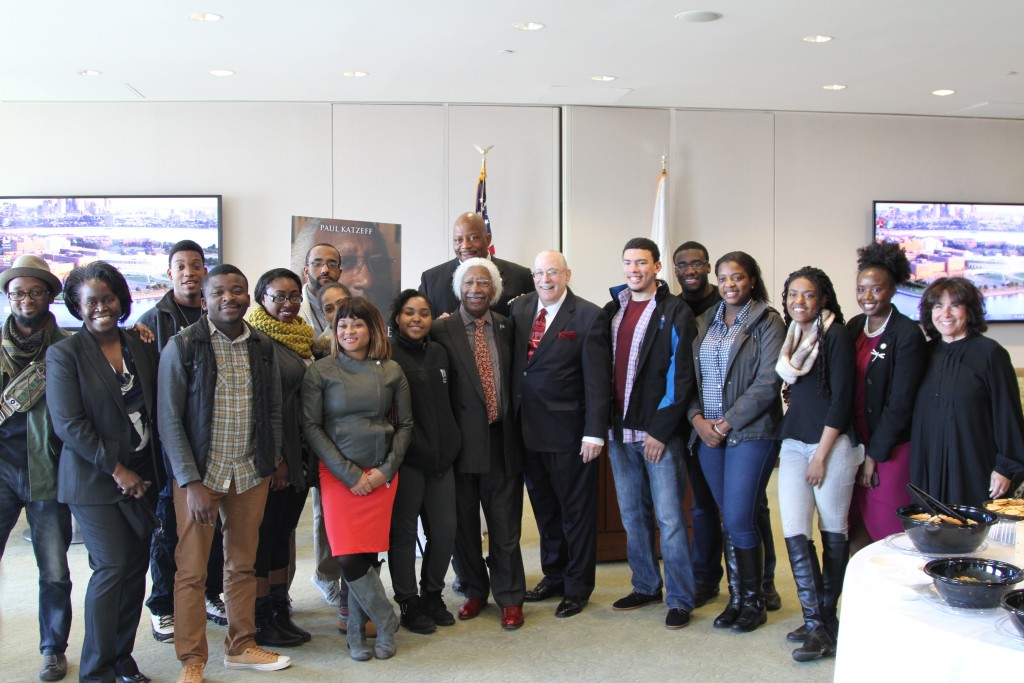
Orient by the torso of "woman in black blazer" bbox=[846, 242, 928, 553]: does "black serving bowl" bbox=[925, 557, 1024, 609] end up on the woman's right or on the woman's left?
on the woman's left

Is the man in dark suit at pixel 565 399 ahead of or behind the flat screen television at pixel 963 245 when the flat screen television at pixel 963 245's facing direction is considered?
ahead

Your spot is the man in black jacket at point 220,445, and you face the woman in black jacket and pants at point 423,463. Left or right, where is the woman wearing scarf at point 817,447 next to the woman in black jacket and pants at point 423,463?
right

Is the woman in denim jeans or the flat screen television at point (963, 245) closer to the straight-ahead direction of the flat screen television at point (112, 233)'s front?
the woman in denim jeans

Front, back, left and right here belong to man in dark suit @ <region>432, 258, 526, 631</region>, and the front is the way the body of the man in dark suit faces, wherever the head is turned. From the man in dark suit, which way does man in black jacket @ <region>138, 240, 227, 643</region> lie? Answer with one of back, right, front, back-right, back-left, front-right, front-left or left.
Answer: right

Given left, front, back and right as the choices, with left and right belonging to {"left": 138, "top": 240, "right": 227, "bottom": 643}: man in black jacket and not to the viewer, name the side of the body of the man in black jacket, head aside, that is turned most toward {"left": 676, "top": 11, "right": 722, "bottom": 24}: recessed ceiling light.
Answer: left

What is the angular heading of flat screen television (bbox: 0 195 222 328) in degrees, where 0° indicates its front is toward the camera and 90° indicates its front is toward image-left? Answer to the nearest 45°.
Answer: approximately 0°

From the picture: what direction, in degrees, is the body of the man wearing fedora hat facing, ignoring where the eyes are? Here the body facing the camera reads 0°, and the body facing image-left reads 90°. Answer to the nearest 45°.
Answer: approximately 0°

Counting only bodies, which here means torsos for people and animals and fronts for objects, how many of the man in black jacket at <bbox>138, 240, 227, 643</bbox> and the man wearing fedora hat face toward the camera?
2

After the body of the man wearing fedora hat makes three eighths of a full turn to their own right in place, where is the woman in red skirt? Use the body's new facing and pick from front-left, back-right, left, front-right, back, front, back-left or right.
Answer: back-right
